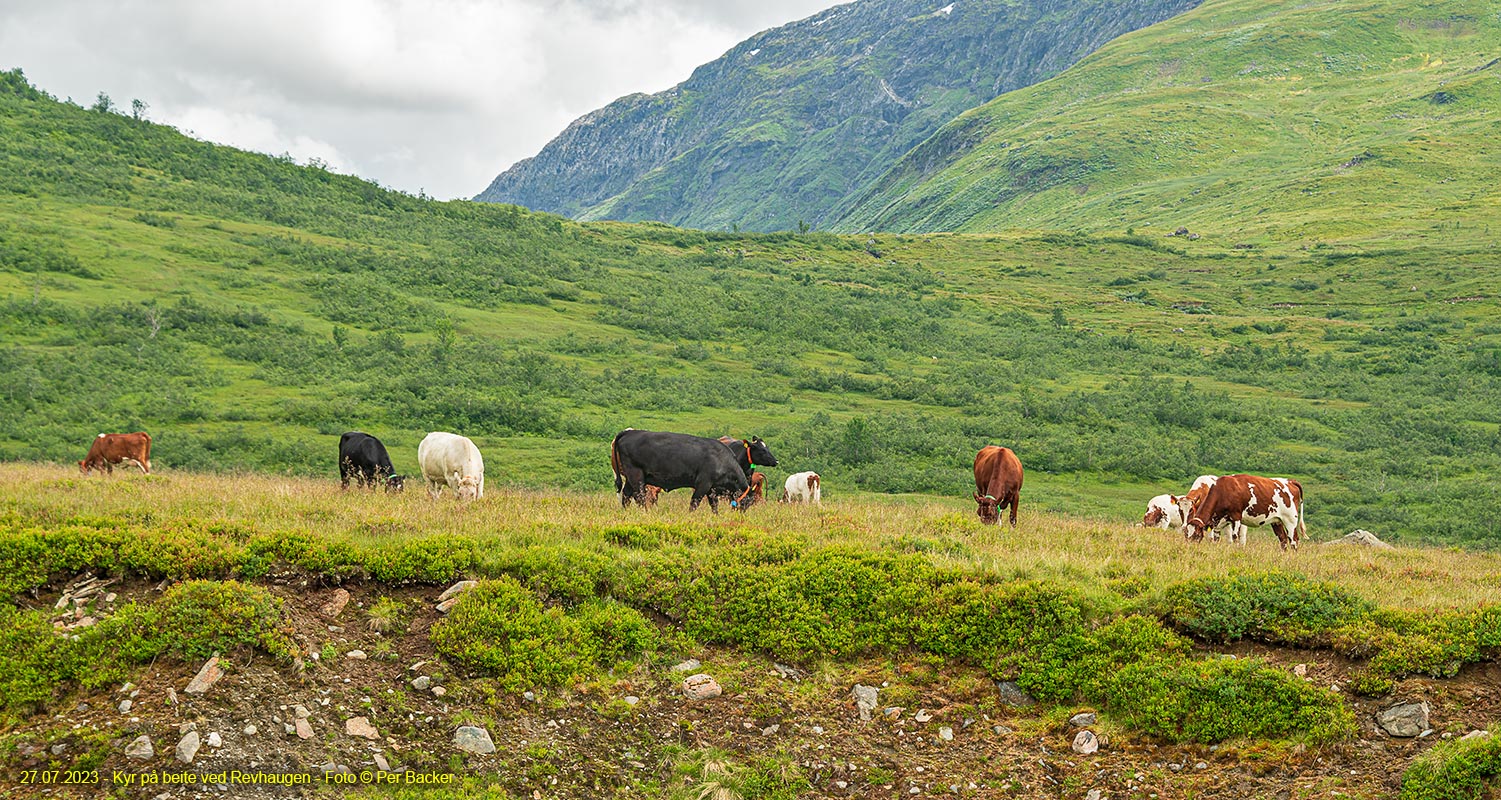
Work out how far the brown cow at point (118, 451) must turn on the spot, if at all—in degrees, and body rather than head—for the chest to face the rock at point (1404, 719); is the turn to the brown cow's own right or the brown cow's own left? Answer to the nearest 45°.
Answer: approximately 90° to the brown cow's own left

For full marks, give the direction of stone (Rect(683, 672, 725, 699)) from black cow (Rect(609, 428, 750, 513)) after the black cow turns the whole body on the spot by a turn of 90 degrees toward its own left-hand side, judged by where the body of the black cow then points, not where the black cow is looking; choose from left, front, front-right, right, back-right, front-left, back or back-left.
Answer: back

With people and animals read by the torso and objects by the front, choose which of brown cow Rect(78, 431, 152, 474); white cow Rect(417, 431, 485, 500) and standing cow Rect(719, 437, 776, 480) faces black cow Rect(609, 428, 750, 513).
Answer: the white cow

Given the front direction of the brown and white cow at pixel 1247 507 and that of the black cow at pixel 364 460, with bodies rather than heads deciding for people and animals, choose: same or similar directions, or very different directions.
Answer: very different directions

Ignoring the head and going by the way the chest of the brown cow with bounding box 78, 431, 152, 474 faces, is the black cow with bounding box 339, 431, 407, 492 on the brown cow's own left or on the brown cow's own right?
on the brown cow's own left

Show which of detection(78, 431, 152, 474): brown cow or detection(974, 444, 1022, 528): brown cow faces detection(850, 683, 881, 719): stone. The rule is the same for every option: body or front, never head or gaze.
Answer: detection(974, 444, 1022, 528): brown cow

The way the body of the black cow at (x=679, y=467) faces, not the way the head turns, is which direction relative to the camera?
to the viewer's right

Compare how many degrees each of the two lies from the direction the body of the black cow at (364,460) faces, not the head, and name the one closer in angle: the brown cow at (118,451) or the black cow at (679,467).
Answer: the black cow

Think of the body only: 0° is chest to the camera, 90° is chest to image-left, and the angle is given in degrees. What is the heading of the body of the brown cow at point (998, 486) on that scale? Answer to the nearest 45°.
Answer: approximately 0°

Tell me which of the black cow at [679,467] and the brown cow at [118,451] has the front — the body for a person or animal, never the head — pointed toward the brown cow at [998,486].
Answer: the black cow

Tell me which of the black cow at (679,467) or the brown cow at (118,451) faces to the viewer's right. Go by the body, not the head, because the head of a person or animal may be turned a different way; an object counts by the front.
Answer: the black cow

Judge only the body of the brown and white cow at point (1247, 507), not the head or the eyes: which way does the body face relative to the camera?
to the viewer's left

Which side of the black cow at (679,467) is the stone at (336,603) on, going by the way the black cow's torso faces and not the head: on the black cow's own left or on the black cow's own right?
on the black cow's own right

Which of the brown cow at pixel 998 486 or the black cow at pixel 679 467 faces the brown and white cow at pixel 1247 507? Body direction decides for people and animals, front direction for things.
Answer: the black cow

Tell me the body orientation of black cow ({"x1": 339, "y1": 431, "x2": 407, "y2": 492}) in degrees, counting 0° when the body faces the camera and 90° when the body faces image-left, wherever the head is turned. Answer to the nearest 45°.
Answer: approximately 315°
